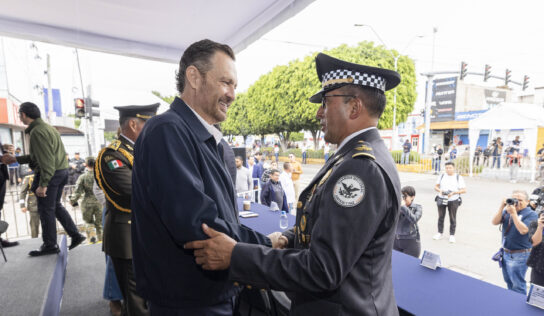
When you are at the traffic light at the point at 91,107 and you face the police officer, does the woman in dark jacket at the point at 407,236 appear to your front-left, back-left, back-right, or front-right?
front-left

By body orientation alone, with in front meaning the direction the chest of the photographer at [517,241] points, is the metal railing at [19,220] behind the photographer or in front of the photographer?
in front

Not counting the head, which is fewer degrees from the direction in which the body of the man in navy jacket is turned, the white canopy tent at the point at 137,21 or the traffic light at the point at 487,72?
the traffic light

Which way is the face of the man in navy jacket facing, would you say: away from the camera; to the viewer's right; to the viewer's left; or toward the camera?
to the viewer's right

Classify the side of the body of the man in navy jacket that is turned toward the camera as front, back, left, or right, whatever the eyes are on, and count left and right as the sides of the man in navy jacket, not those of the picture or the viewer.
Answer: right

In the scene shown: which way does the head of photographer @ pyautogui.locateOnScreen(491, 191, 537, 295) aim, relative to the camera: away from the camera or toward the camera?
toward the camera

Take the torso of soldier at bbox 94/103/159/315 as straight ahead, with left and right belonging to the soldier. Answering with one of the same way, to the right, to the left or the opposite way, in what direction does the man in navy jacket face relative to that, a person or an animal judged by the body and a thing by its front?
the same way

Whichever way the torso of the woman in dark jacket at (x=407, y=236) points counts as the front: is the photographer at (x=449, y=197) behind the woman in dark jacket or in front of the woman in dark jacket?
behind

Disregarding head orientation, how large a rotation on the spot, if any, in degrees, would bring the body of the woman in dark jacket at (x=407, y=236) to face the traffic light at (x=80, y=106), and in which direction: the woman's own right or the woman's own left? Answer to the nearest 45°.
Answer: approximately 45° to the woman's own right

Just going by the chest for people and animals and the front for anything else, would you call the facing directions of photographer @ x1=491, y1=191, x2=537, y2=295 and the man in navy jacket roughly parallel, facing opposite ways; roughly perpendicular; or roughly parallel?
roughly parallel, facing opposite ways

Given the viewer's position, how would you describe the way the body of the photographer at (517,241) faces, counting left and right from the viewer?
facing the viewer and to the left of the viewer

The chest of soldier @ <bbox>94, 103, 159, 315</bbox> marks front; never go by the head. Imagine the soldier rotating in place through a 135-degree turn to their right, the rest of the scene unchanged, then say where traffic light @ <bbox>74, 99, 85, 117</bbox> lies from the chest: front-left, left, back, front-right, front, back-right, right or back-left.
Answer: back-right

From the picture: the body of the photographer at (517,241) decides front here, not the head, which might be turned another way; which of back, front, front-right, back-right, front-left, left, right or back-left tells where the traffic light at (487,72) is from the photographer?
back-right

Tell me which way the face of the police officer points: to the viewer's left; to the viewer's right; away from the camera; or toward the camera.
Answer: to the viewer's left

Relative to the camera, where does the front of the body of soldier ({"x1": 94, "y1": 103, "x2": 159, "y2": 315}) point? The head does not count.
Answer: to the viewer's right

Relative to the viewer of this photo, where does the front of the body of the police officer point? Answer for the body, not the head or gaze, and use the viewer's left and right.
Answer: facing to the left of the viewer

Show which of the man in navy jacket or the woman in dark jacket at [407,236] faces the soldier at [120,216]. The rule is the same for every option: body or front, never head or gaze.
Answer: the woman in dark jacket
